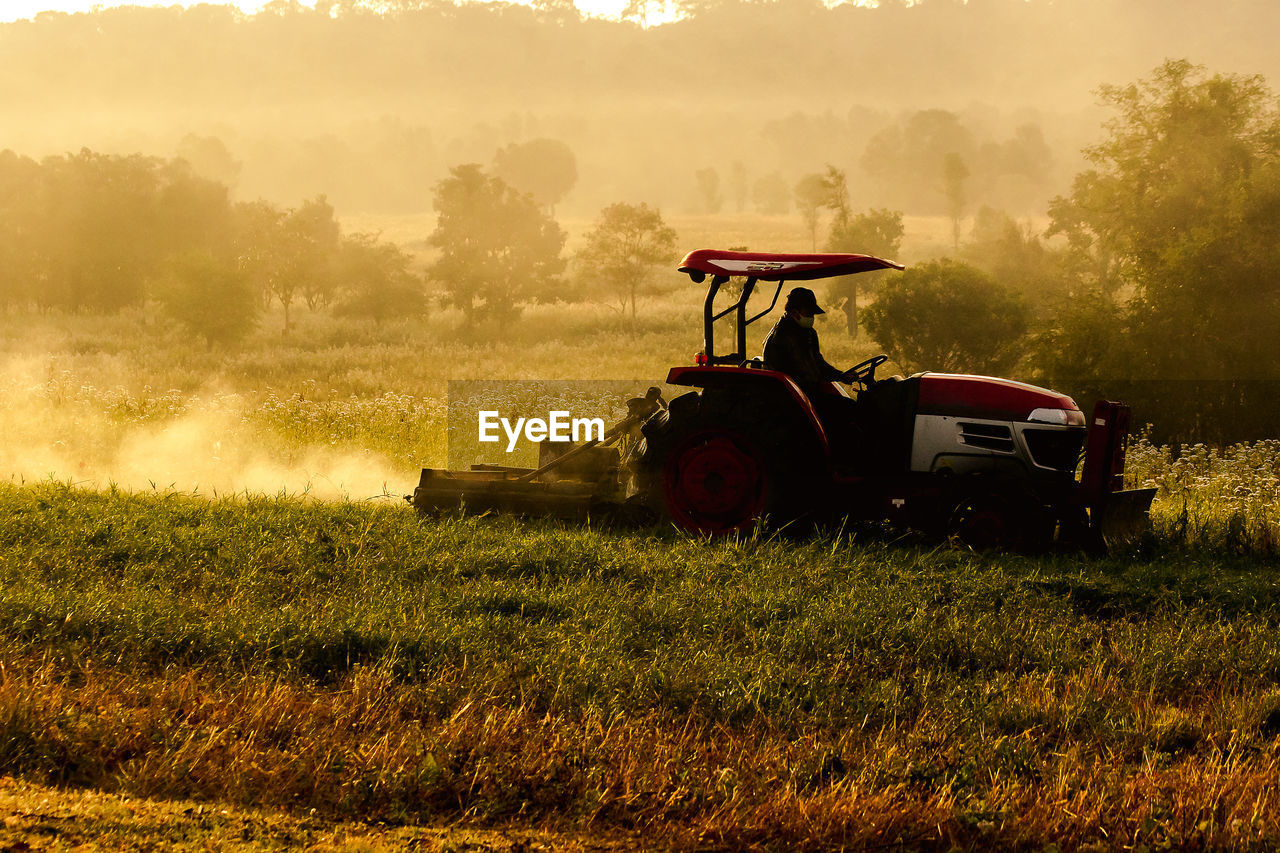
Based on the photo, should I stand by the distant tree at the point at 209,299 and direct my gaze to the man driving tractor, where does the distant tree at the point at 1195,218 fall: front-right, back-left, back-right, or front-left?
front-left

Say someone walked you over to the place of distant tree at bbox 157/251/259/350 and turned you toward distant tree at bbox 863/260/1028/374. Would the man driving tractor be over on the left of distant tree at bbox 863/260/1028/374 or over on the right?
right

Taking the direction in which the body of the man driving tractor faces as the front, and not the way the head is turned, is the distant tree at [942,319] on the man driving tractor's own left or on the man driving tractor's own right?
on the man driving tractor's own left

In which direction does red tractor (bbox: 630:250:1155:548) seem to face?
to the viewer's right

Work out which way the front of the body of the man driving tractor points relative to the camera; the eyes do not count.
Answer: to the viewer's right

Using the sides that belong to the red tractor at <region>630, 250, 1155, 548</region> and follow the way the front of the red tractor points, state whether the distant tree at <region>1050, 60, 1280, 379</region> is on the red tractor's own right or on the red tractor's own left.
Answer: on the red tractor's own left

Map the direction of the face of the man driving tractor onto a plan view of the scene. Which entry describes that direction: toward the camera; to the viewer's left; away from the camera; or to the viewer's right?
to the viewer's right

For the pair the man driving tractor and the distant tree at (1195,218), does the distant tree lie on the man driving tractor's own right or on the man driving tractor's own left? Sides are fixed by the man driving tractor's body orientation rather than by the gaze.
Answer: on the man driving tractor's own left

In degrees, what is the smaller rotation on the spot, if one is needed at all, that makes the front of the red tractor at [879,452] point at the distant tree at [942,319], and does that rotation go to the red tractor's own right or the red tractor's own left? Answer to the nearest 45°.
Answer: approximately 90° to the red tractor's own left
